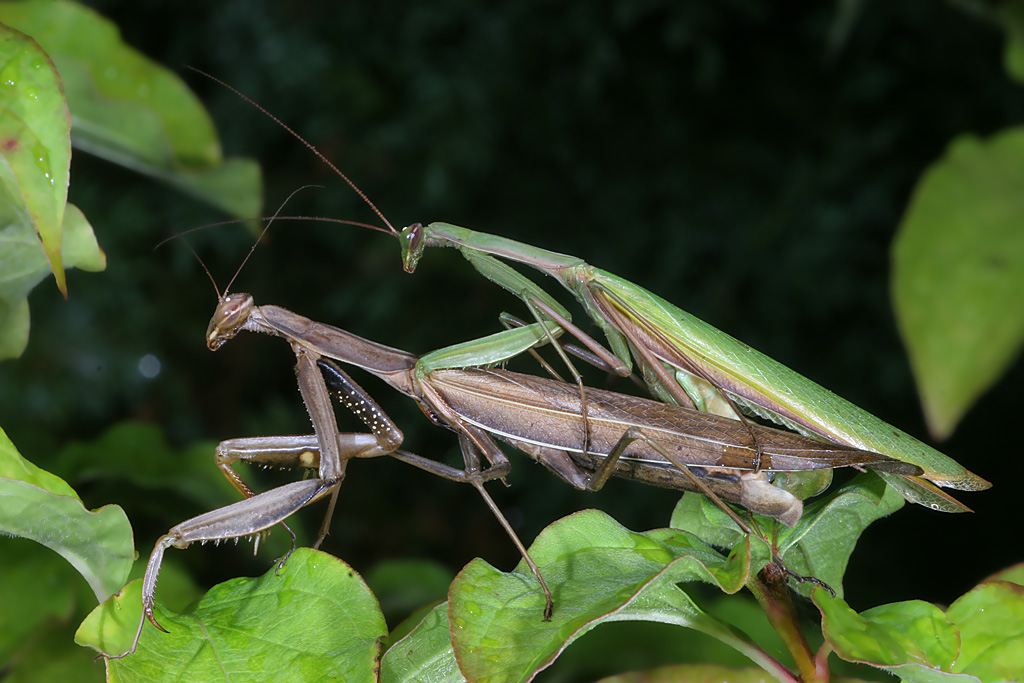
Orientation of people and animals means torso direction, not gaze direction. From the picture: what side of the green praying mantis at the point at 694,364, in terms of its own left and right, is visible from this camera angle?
left

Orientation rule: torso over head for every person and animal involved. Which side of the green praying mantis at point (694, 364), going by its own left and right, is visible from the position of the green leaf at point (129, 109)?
front

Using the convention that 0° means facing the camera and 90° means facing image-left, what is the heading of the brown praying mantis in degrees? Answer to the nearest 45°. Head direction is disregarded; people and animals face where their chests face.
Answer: approximately 90°
